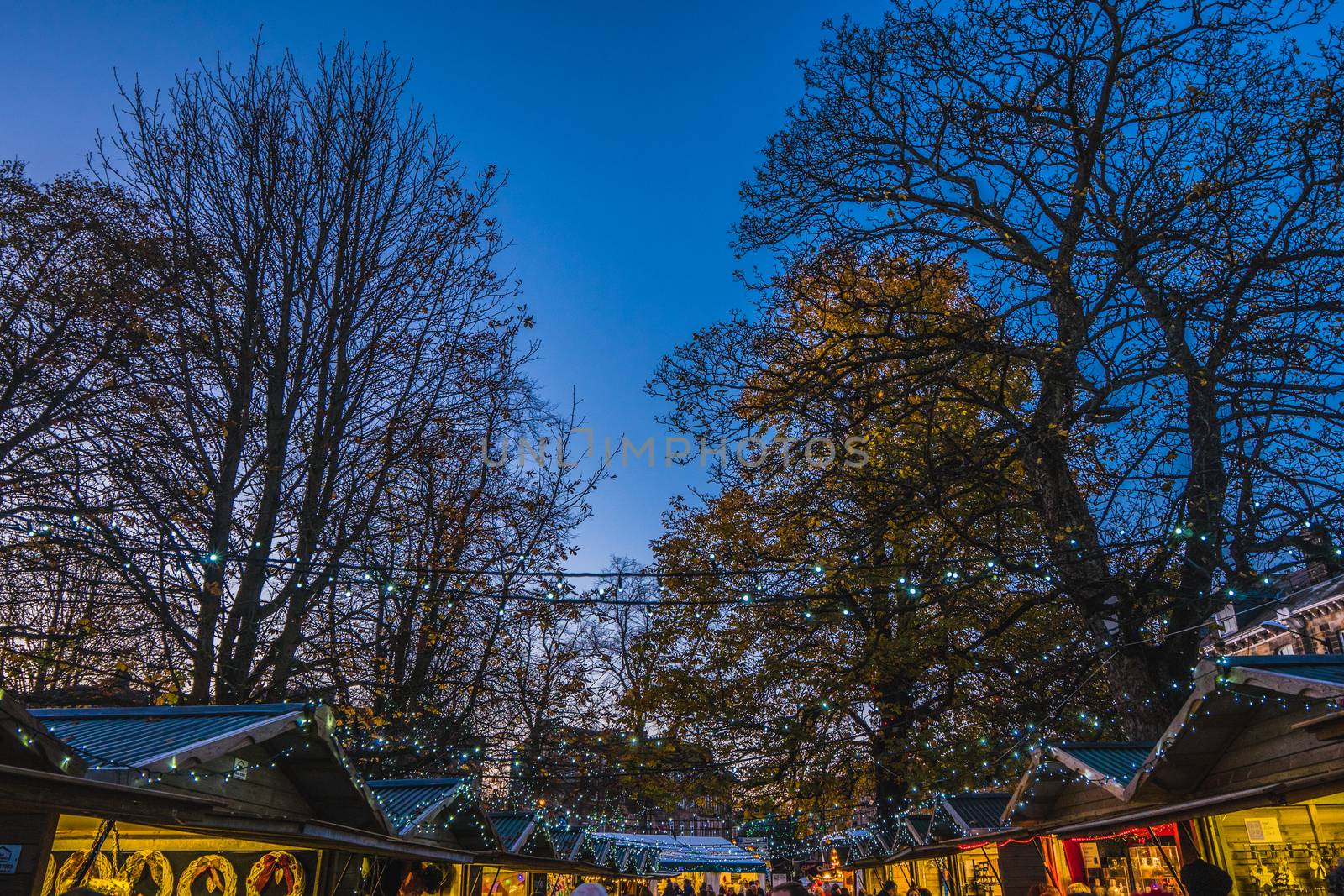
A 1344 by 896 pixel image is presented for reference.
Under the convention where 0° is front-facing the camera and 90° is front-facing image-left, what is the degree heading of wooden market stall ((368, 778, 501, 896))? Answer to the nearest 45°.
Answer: approximately 315°

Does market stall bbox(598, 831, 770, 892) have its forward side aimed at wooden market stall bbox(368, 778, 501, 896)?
yes

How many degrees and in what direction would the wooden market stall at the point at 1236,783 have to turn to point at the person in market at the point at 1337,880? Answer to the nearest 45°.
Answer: approximately 45° to its left

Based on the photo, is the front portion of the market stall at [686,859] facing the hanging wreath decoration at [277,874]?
yes

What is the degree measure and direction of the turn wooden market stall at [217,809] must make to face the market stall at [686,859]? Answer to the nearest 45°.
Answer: approximately 90° to its left

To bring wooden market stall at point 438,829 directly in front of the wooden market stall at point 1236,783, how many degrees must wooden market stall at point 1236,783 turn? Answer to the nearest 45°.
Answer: approximately 45° to its right

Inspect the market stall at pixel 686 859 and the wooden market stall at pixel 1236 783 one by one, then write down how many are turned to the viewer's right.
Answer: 0

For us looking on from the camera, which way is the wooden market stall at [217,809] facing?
facing the viewer and to the right of the viewer

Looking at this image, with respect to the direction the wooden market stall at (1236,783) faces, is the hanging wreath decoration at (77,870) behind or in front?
in front

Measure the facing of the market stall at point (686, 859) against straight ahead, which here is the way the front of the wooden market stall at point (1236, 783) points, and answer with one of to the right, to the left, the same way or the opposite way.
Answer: to the left
